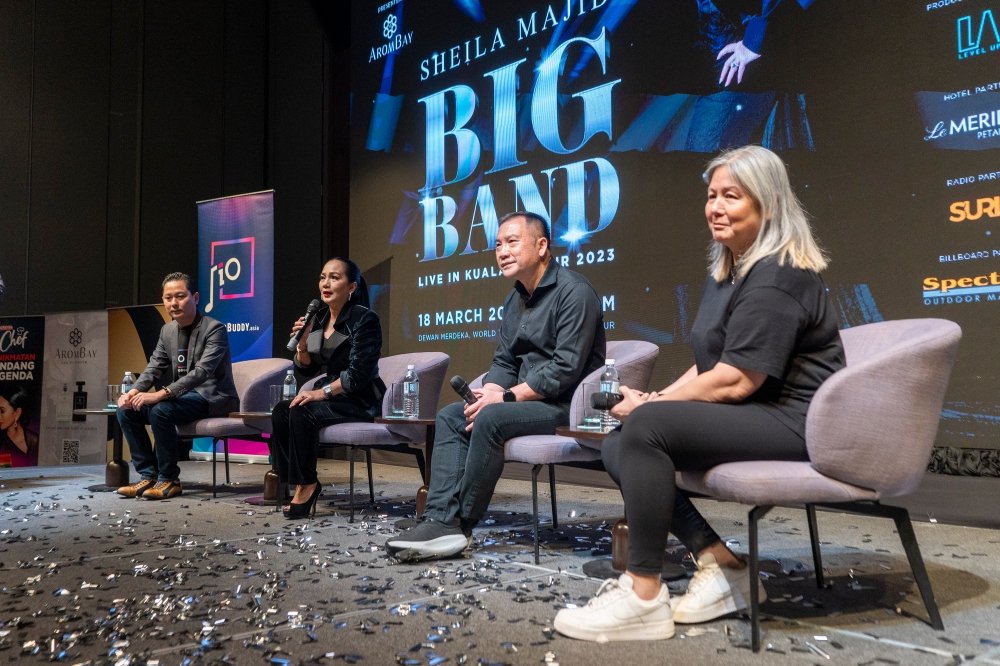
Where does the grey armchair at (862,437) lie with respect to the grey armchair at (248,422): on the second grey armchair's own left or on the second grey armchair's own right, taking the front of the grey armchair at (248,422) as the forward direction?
on the second grey armchair's own left

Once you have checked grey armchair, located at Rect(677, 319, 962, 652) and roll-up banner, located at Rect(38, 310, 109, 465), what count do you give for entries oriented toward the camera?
1

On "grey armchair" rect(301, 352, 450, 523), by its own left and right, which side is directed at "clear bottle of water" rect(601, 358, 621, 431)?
left

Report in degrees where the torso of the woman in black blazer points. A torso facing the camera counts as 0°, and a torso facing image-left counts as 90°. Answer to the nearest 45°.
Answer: approximately 45°

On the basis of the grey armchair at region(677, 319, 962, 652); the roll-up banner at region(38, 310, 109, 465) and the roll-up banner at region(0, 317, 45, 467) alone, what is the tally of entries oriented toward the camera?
2

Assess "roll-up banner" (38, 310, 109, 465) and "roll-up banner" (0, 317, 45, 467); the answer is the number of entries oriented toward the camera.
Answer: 2

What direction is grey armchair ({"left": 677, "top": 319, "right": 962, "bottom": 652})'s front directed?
to the viewer's left

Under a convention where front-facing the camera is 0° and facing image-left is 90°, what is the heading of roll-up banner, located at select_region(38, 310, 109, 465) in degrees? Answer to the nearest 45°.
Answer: approximately 0°
